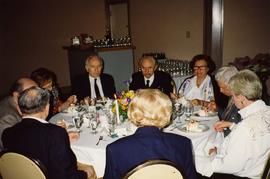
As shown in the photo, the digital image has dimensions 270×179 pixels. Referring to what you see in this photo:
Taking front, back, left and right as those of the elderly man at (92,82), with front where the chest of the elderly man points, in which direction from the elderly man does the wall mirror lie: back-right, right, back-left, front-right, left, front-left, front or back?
back

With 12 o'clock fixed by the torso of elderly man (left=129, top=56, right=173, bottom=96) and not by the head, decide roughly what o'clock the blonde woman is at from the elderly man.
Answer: The blonde woman is roughly at 12 o'clock from the elderly man.

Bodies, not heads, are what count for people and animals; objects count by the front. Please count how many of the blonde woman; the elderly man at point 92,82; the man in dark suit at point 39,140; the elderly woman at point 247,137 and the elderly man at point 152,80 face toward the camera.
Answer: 2

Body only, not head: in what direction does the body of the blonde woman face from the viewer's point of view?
away from the camera

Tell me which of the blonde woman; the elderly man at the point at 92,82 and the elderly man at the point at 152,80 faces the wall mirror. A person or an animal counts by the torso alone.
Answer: the blonde woman

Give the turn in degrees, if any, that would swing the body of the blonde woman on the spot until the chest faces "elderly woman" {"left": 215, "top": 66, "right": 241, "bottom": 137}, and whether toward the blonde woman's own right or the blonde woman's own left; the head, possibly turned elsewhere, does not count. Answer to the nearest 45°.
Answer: approximately 45° to the blonde woman's own right

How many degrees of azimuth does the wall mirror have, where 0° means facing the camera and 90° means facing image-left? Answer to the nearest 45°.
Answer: approximately 0°

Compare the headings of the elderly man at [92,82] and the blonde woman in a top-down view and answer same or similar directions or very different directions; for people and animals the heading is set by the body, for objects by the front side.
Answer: very different directions

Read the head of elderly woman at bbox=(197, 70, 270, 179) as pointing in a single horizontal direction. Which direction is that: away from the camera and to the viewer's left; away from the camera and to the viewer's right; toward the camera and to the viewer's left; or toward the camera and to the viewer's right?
away from the camera and to the viewer's left

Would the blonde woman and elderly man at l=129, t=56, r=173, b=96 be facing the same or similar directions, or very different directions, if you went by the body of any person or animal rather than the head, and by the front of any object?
very different directions

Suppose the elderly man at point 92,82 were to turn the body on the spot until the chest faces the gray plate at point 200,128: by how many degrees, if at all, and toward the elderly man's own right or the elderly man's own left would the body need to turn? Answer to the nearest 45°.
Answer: approximately 45° to the elderly man's own left

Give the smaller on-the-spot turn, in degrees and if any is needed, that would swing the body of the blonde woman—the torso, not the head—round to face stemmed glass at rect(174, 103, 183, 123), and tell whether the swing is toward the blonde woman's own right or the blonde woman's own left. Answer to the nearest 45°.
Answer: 0° — they already face it

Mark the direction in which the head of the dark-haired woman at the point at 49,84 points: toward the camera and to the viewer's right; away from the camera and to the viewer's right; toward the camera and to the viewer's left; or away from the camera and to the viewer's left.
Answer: toward the camera and to the viewer's right

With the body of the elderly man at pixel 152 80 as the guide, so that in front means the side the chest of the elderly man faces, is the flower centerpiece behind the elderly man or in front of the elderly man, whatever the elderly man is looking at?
in front

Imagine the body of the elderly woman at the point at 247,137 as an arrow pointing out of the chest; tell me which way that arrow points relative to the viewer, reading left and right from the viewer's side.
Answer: facing away from the viewer and to the left of the viewer
